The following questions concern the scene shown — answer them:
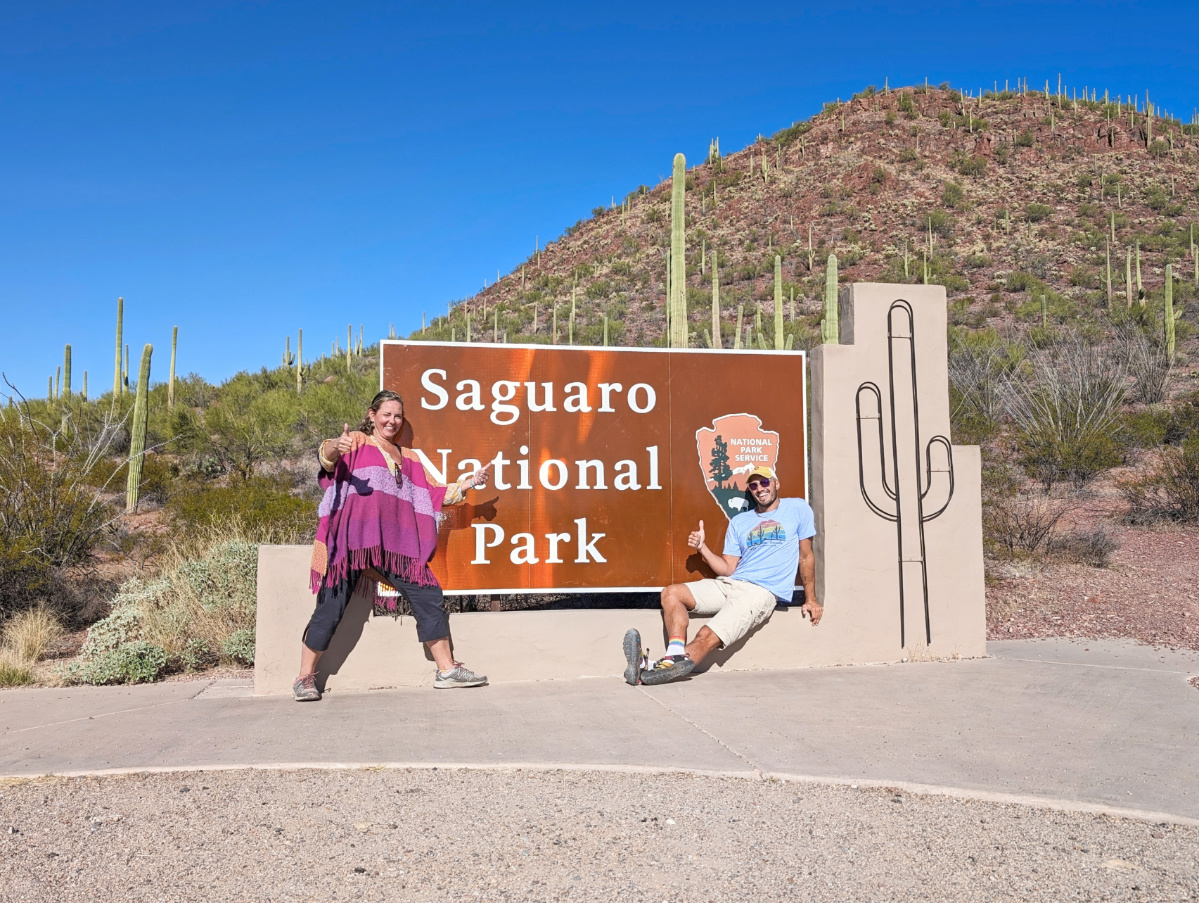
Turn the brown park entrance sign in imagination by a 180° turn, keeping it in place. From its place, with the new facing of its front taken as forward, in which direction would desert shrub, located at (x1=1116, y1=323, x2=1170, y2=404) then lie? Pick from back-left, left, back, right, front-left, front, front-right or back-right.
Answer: front-right

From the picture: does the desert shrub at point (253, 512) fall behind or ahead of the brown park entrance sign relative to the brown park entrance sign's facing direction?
behind

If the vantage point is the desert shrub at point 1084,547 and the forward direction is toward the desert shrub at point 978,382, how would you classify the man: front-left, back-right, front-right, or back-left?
back-left

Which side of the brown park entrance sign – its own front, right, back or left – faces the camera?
front

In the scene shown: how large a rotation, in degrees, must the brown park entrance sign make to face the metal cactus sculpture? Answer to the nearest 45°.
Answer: approximately 90° to its left

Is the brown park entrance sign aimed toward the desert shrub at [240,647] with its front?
no

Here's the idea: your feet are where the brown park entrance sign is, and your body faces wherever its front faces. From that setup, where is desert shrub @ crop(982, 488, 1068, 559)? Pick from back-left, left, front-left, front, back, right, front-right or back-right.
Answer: back-left

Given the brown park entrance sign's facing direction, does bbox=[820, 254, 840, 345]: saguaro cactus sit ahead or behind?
behind

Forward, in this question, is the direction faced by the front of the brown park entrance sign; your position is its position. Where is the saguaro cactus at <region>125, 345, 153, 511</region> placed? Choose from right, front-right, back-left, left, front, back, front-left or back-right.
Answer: back-right

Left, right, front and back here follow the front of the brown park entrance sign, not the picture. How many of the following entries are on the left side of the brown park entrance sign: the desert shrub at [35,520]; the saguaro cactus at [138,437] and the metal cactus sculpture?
1

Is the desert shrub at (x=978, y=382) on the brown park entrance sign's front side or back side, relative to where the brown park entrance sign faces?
on the back side

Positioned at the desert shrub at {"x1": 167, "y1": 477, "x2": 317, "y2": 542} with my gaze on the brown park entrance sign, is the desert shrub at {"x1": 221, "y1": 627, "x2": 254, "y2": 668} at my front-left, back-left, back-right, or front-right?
front-right

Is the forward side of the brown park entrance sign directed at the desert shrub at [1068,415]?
no

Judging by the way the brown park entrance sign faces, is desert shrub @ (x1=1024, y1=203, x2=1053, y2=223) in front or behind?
behind

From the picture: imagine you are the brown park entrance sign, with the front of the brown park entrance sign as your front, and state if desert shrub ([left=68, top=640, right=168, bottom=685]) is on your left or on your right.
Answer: on your right

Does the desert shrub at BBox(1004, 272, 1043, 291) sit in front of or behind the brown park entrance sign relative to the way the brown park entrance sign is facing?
behind

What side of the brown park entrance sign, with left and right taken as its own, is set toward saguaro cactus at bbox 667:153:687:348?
back
